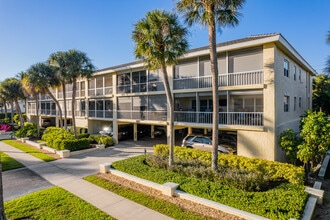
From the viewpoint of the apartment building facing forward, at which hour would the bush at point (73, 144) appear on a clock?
The bush is roughly at 2 o'clock from the apartment building.

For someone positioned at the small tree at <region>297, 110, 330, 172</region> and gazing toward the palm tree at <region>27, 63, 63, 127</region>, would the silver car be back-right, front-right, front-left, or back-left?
front-right

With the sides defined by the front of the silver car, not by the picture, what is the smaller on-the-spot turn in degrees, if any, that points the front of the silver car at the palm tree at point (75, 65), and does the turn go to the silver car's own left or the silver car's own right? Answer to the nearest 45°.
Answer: approximately 135° to the silver car's own right

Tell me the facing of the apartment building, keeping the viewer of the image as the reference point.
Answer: facing the viewer and to the left of the viewer

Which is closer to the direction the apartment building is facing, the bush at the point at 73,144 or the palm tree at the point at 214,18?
the palm tree

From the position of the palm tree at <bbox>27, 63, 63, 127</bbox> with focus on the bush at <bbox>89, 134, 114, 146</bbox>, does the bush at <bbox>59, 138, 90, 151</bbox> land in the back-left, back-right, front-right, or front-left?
front-right

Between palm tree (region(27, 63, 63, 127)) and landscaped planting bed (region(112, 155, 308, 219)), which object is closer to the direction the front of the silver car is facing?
the landscaped planting bed

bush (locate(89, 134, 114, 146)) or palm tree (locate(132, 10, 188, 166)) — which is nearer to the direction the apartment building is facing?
the palm tree
